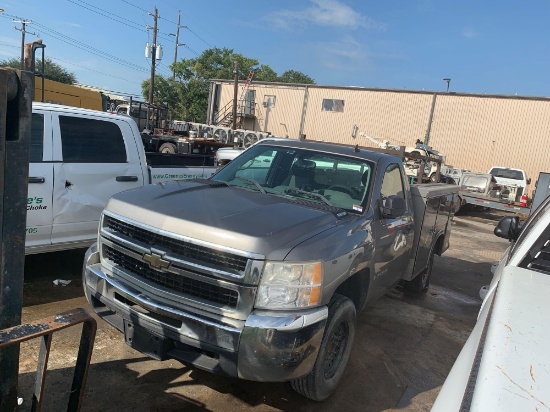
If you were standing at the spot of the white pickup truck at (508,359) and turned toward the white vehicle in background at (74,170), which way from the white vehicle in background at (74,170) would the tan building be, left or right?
right

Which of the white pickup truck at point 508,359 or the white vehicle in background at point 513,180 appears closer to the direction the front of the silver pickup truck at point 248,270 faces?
the white pickup truck

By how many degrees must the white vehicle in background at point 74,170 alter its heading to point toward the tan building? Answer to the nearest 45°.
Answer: approximately 180°

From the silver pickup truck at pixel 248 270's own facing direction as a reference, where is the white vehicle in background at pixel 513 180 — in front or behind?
behind

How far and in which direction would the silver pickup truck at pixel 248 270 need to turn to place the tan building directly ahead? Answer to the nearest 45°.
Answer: approximately 135° to its right

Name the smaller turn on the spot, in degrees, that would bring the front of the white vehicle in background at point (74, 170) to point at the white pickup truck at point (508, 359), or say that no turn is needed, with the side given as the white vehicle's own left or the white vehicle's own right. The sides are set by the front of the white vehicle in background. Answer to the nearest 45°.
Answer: approximately 90° to the white vehicle's own left

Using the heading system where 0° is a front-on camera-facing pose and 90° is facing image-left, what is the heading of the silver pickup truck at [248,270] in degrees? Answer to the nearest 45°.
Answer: approximately 45°

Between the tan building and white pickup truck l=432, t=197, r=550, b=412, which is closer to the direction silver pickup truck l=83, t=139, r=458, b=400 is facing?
the white pickup truck
